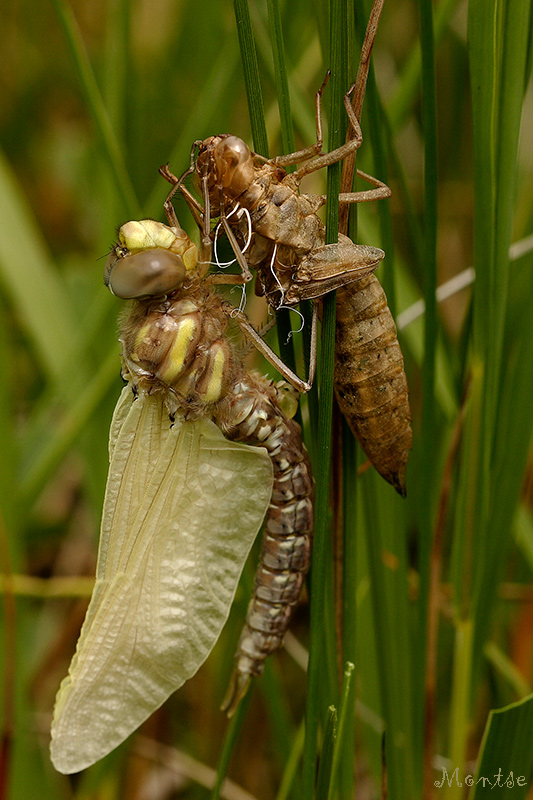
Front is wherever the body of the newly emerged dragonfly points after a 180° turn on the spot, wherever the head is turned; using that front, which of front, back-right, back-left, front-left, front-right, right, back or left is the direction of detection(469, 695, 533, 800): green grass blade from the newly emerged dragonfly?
front-right

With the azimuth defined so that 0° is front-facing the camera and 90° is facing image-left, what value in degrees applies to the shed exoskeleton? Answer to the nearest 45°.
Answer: approximately 90°

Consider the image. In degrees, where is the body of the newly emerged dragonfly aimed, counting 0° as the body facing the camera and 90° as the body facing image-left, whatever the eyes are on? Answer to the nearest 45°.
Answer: approximately 90°

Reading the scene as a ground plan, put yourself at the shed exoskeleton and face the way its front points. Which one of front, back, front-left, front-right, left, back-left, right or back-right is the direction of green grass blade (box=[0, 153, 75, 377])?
front-right
